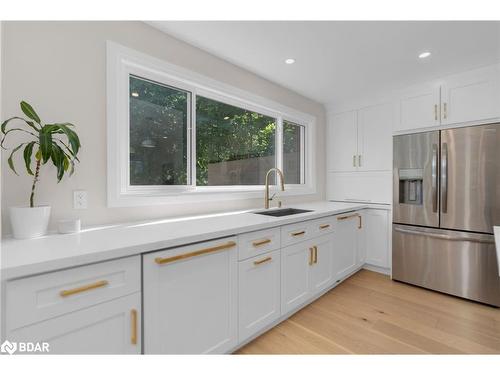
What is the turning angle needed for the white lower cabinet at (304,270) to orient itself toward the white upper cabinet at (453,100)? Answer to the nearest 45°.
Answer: approximately 90° to its left

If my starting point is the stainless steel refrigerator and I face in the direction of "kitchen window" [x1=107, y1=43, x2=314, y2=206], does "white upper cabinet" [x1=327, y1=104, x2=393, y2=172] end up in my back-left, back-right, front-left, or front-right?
front-right

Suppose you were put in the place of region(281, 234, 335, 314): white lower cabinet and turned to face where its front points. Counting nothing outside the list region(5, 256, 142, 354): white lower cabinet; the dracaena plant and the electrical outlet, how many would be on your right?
3

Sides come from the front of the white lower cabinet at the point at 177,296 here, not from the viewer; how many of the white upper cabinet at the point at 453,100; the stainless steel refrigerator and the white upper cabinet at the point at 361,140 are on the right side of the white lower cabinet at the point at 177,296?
0

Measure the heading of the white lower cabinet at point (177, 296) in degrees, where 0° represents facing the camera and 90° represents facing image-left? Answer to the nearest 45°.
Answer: approximately 315°

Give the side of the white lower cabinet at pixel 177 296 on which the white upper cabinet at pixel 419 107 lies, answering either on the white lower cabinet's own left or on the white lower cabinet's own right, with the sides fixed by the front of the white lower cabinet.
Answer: on the white lower cabinet's own left

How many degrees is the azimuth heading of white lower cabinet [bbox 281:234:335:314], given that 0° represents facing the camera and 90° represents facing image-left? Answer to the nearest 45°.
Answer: approximately 315°

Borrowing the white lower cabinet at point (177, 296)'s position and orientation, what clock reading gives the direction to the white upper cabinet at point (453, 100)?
The white upper cabinet is roughly at 10 o'clock from the white lower cabinet.

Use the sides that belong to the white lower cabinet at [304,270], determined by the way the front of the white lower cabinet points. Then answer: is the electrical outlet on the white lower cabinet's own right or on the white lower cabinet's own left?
on the white lower cabinet's own right

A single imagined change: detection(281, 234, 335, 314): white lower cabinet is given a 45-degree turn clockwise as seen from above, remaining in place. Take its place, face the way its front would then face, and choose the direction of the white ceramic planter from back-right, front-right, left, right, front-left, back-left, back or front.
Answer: front-right

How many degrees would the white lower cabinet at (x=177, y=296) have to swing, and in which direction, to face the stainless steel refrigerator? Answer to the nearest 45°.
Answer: approximately 45° to its left
